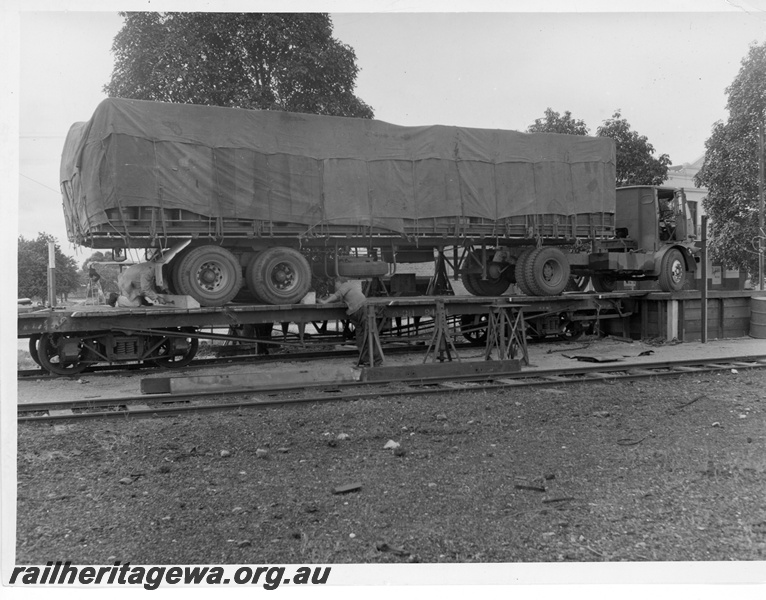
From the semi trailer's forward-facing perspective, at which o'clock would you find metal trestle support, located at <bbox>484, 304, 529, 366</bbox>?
The metal trestle support is roughly at 2 o'clock from the semi trailer.

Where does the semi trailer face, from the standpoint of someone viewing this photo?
facing away from the viewer and to the right of the viewer

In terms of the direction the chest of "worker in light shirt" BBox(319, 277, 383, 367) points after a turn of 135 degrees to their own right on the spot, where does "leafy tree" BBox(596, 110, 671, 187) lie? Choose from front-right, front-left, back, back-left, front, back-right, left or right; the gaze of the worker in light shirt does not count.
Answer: front-left

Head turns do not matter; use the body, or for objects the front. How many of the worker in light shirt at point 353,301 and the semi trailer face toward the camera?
0

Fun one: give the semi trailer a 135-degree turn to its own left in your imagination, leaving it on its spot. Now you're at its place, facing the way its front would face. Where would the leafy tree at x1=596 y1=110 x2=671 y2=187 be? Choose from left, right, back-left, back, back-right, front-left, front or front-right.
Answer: back-right

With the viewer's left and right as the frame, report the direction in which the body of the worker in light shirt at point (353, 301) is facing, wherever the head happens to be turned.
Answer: facing away from the viewer and to the left of the viewer

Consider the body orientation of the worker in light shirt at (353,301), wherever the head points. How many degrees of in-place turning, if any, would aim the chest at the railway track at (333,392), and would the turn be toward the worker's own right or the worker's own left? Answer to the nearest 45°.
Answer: approximately 135° to the worker's own left
